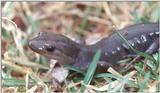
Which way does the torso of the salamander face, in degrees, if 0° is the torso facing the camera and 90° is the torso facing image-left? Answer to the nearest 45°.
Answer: approximately 90°
